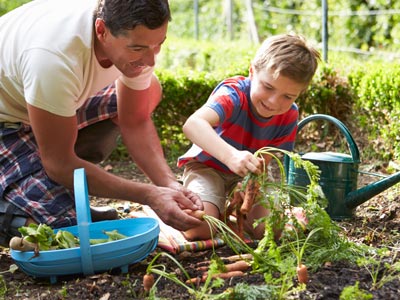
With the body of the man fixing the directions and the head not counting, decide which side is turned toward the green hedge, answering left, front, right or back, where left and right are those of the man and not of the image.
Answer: left

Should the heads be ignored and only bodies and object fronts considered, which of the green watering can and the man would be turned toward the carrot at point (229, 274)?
the man

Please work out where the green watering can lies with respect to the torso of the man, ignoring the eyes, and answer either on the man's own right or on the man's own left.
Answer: on the man's own left

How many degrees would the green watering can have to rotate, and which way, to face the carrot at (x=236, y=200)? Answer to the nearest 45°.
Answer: approximately 135° to its right

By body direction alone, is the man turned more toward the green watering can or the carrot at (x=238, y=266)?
the carrot

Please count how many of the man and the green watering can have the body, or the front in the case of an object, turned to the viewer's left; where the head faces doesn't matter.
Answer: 0

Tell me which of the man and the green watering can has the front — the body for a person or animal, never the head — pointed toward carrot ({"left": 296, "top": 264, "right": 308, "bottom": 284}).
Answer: the man

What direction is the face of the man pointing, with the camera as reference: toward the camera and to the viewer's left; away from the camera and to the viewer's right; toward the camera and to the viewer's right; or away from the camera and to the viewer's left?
toward the camera and to the viewer's right

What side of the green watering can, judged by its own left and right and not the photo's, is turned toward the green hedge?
left

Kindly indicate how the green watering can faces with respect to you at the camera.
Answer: facing to the right of the viewer
